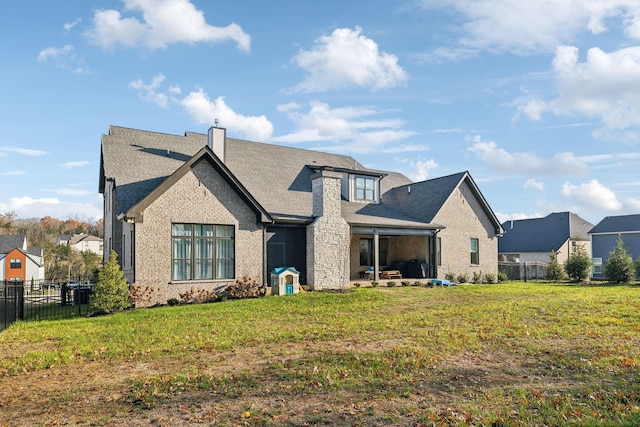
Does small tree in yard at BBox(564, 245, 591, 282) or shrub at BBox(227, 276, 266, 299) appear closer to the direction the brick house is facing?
the small tree in yard

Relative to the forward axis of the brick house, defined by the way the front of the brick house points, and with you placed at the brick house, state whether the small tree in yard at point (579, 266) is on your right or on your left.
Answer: on your right

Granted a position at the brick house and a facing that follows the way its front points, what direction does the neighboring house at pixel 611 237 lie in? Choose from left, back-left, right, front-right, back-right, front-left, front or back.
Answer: front-right

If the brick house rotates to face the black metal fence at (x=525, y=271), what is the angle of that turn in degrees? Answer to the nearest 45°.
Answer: approximately 45° to its right

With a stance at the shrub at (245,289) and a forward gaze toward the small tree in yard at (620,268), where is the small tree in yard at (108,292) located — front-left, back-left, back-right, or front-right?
back-right

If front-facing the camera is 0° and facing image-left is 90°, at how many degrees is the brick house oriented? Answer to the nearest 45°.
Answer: approximately 180°
